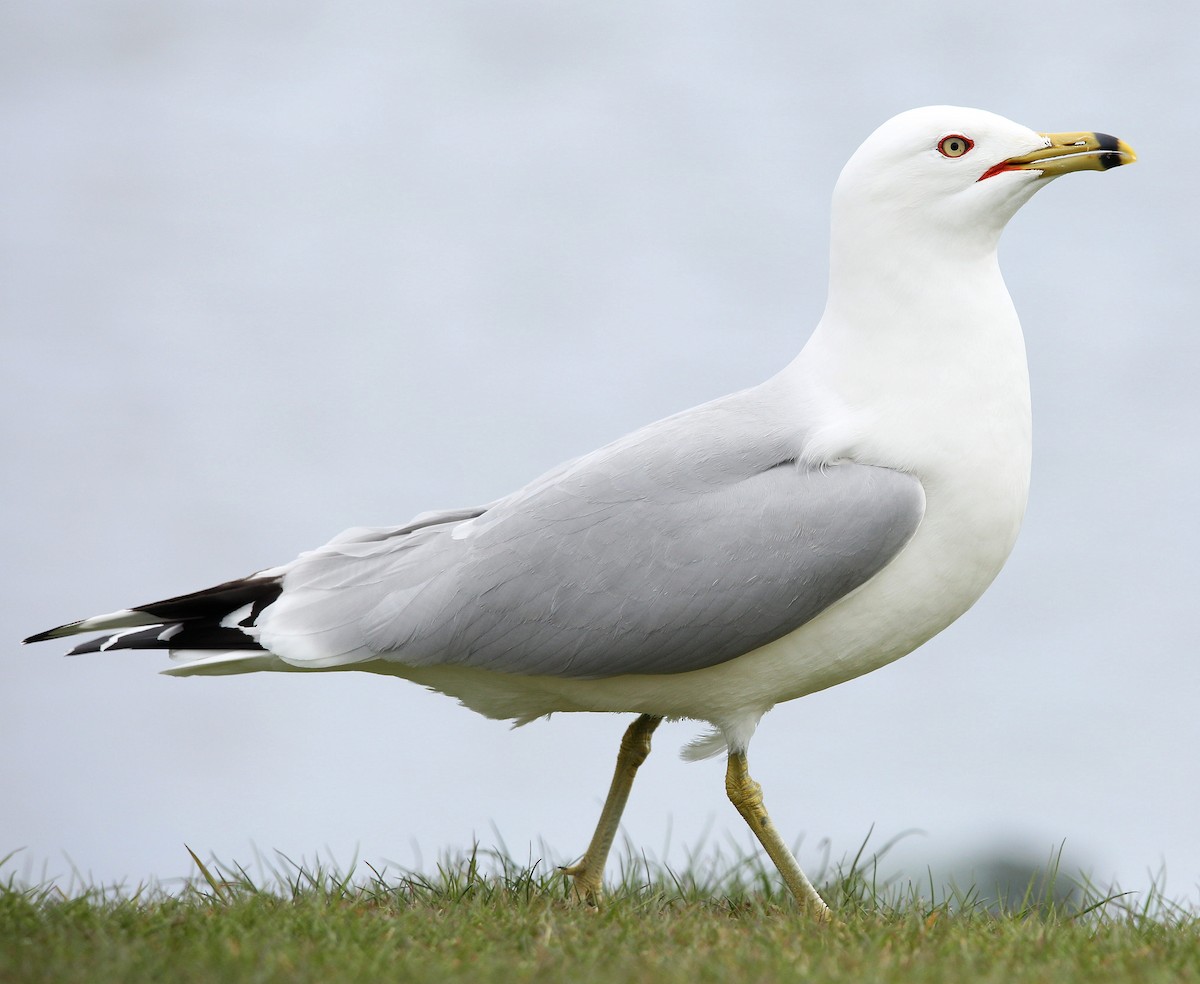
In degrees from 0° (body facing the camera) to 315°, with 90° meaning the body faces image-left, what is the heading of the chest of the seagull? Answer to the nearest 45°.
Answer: approximately 270°
